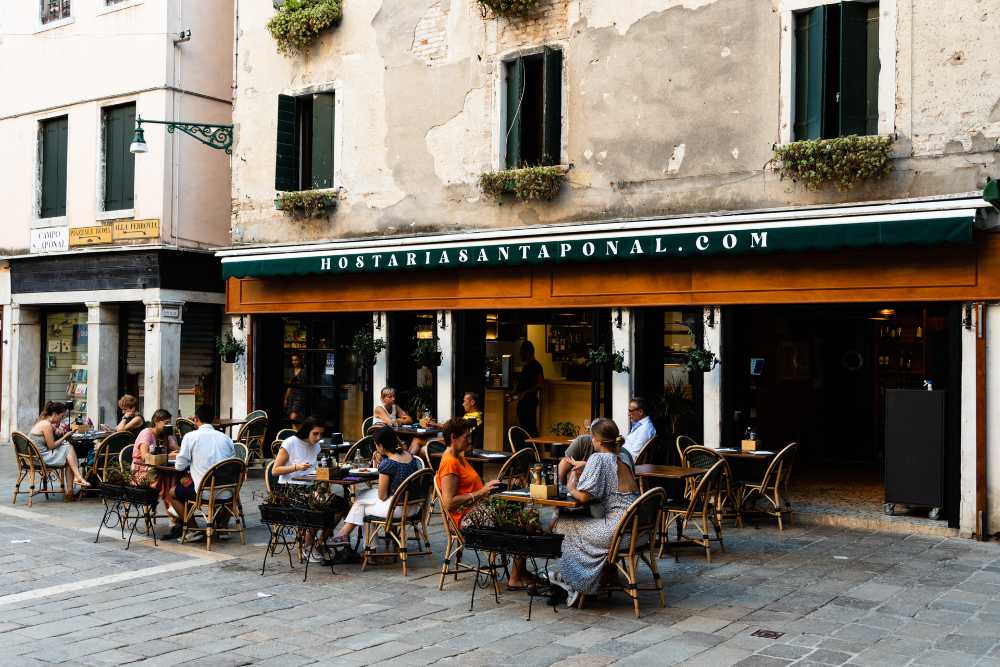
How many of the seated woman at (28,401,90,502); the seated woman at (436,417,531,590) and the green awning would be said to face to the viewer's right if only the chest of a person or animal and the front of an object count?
2

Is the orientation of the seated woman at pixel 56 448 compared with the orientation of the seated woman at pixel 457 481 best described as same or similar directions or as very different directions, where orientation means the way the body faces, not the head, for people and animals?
same or similar directions

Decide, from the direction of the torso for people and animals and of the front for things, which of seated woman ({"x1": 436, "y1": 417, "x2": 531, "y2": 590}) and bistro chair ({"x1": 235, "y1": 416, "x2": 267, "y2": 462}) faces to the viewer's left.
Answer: the bistro chair

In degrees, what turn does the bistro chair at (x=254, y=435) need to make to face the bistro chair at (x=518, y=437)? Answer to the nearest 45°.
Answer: approximately 135° to its left

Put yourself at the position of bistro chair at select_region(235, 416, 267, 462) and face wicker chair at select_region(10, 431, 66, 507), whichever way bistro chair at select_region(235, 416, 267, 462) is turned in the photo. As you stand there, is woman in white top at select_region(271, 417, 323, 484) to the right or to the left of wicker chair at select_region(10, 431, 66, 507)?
left

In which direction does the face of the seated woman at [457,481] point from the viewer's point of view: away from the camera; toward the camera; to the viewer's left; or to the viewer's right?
to the viewer's right

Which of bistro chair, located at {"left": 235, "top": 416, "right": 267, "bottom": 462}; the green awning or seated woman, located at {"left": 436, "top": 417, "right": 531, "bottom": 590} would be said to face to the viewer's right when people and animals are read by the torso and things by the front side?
the seated woman

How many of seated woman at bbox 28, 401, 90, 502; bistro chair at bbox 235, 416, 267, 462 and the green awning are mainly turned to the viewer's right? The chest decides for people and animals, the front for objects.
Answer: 1

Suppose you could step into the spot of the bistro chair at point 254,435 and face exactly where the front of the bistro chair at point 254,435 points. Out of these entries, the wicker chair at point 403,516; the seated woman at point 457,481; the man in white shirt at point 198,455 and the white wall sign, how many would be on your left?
3

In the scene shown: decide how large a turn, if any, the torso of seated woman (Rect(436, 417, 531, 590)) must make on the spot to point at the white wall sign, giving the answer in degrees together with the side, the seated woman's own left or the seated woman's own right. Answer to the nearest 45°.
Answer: approximately 135° to the seated woman's own left

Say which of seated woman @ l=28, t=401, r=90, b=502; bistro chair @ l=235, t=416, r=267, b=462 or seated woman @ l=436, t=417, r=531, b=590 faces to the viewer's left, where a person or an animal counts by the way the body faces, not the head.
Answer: the bistro chair

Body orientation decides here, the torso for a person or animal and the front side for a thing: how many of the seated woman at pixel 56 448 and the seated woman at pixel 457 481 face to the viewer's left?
0

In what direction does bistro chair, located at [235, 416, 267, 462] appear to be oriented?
to the viewer's left

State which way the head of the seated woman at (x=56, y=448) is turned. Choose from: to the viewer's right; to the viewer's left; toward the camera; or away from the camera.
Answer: to the viewer's right

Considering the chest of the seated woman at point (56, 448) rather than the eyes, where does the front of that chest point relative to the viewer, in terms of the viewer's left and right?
facing to the right of the viewer

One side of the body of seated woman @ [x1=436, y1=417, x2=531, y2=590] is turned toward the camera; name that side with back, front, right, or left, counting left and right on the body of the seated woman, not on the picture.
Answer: right

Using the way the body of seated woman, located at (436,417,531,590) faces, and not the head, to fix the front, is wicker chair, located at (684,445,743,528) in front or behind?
in front

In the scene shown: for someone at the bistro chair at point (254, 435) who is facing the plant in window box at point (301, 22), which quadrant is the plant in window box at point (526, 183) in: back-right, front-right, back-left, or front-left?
front-right

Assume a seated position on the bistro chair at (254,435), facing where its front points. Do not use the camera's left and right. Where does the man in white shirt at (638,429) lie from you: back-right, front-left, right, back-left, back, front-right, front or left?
back-left
